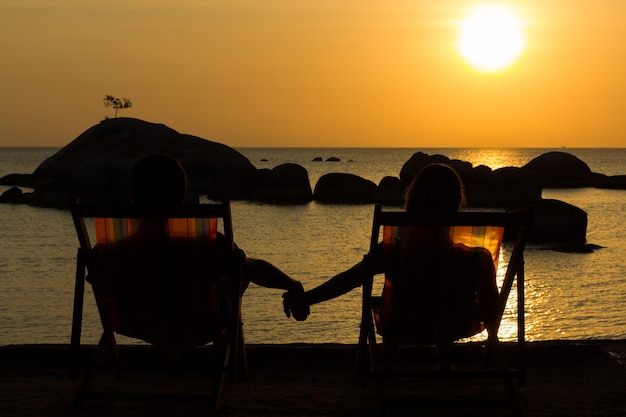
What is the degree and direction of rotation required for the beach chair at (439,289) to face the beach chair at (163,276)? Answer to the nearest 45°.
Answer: approximately 90° to its left

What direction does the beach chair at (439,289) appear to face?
away from the camera

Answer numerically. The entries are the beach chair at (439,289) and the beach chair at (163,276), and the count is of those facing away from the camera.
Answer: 2

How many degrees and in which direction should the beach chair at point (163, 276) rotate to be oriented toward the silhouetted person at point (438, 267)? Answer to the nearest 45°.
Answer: approximately 90° to its right

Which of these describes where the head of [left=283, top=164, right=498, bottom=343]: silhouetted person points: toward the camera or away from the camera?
away from the camera

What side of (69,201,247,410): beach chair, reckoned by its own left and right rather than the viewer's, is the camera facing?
back

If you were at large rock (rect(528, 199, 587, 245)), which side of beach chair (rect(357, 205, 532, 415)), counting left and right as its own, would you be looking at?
front
